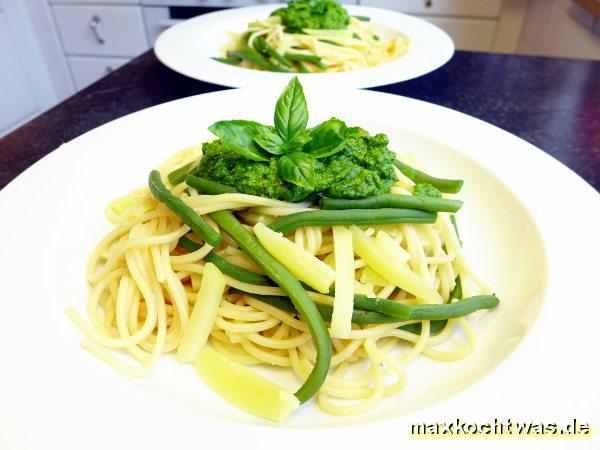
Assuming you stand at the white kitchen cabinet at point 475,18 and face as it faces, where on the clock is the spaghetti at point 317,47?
The spaghetti is roughly at 1 o'clock from the white kitchen cabinet.

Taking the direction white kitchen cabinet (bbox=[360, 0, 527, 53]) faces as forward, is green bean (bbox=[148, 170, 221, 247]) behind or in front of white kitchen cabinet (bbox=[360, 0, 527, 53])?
in front

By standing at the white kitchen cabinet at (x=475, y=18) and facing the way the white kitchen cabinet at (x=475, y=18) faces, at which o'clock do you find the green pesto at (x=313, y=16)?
The green pesto is roughly at 1 o'clock from the white kitchen cabinet.

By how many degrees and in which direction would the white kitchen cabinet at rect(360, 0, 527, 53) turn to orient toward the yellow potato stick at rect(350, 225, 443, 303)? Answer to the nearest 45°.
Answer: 0° — it already faces it

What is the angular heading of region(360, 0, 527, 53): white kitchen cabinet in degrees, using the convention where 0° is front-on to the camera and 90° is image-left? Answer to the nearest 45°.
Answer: approximately 0°

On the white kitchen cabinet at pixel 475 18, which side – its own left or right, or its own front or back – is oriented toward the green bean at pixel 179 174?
front

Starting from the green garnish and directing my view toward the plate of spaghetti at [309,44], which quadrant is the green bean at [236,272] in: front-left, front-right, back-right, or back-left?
back-left

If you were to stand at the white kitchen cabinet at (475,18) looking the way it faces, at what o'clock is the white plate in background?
The white plate in background is roughly at 1 o'clock from the white kitchen cabinet.

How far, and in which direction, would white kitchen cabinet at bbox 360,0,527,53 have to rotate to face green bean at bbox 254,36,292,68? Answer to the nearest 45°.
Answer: approximately 45° to its right

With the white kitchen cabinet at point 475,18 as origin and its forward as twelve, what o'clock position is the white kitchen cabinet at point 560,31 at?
the white kitchen cabinet at point 560,31 is roughly at 10 o'clock from the white kitchen cabinet at point 475,18.

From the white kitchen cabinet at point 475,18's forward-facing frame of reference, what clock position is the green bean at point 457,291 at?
The green bean is roughly at 12 o'clock from the white kitchen cabinet.

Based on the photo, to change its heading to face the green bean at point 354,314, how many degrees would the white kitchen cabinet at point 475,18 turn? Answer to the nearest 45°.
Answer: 0° — it already faces it

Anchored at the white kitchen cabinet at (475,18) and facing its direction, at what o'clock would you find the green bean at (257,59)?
The green bean is roughly at 1 o'clock from the white kitchen cabinet.

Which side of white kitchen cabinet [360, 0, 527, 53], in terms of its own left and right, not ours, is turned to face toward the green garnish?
front
